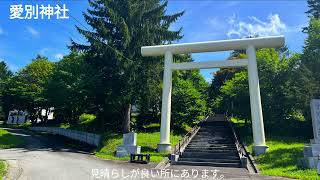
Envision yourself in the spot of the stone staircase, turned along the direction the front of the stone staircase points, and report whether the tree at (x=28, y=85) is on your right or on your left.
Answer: on your right

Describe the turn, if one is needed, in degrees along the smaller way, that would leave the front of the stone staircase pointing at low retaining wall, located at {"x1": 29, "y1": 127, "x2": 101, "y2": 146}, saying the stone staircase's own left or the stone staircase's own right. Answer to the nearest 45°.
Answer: approximately 135° to the stone staircase's own right

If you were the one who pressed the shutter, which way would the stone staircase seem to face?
facing the viewer

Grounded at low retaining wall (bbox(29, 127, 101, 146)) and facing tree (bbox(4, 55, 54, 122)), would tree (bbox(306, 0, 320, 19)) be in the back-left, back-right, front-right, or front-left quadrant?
back-right

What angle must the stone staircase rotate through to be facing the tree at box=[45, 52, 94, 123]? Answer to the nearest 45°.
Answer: approximately 135° to its right

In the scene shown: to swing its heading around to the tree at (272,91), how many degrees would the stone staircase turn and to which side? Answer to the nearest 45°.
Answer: approximately 135° to its left
